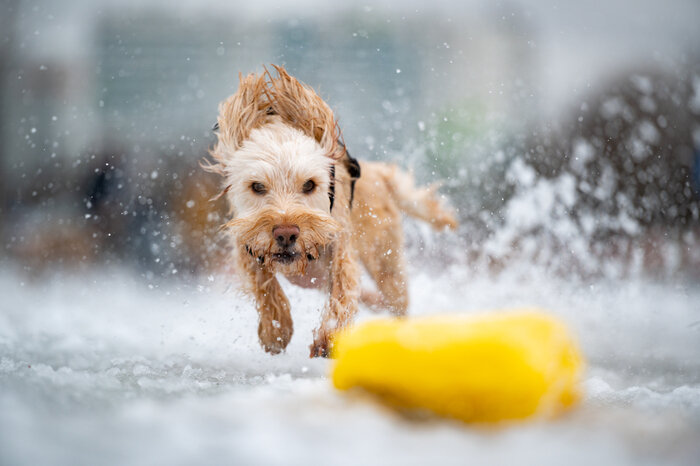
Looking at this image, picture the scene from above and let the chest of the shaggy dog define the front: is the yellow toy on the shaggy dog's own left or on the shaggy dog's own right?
on the shaggy dog's own left

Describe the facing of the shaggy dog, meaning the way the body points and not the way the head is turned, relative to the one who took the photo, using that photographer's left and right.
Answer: facing the viewer and to the left of the viewer
